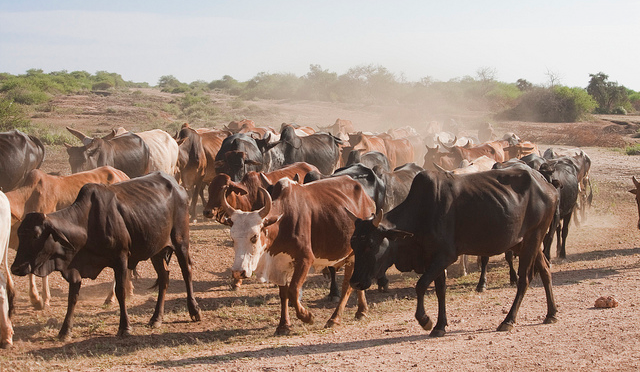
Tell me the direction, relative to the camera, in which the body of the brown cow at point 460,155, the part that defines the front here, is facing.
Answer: to the viewer's left

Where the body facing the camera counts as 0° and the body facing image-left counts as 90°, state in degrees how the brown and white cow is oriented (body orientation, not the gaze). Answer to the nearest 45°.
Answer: approximately 45°

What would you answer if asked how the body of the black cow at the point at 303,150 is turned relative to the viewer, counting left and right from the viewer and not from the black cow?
facing to the left of the viewer

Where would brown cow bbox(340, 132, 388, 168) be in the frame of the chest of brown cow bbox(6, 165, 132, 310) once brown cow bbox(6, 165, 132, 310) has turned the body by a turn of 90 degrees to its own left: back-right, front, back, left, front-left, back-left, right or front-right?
back-left

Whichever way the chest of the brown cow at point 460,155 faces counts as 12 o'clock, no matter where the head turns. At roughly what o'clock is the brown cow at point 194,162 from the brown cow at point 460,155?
the brown cow at point 194,162 is roughly at 11 o'clock from the brown cow at point 460,155.

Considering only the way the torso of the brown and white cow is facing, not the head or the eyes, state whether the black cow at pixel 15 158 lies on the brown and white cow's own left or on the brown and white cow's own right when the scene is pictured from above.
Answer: on the brown and white cow's own right

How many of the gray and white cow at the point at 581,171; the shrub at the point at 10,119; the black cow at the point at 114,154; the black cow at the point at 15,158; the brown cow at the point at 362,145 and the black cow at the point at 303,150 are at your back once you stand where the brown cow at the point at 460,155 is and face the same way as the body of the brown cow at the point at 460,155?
1

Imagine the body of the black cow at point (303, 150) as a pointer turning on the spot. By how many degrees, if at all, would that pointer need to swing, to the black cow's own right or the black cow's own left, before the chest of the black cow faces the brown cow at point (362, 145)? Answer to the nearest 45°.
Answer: approximately 135° to the black cow's own right

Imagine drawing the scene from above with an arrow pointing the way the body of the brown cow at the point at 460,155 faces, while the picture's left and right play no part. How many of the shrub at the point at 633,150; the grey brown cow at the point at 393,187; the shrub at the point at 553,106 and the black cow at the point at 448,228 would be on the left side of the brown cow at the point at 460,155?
2

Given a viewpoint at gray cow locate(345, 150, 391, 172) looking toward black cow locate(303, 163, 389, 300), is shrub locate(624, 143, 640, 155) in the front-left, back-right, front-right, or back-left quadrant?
back-left

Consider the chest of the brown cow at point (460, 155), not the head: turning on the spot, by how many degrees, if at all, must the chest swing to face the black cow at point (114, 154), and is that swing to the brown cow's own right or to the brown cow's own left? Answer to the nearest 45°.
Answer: approximately 45° to the brown cow's own left

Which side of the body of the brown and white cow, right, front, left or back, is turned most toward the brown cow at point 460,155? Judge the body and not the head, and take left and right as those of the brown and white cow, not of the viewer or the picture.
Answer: back

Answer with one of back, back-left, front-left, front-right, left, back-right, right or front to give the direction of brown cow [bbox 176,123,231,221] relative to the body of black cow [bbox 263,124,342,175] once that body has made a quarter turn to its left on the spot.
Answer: right

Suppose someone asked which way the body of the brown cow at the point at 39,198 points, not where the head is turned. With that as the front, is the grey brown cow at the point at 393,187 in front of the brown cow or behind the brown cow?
behind
